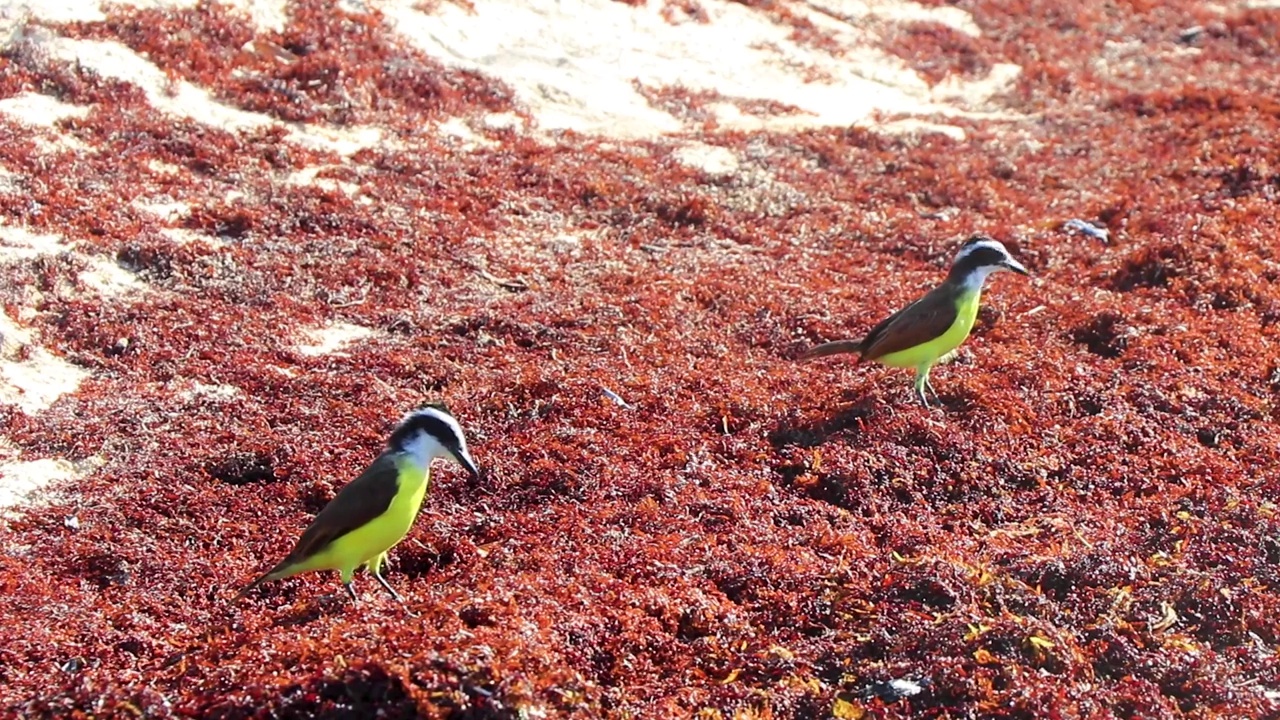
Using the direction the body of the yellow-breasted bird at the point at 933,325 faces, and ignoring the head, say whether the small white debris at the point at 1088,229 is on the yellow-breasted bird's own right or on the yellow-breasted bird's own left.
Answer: on the yellow-breasted bird's own left

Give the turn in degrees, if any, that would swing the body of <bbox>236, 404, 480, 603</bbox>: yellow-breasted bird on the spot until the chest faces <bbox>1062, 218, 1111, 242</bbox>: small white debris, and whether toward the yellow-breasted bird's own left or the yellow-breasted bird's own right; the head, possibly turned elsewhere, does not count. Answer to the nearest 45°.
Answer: approximately 45° to the yellow-breasted bird's own left

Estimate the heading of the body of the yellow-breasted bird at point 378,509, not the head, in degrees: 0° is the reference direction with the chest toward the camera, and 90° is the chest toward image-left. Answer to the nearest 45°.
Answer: approximately 270°

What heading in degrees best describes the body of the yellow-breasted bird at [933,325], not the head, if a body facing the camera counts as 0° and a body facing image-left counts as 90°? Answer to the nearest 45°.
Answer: approximately 270°

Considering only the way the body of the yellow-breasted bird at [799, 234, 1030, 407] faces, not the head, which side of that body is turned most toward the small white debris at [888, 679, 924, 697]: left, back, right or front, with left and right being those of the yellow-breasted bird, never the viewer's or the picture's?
right

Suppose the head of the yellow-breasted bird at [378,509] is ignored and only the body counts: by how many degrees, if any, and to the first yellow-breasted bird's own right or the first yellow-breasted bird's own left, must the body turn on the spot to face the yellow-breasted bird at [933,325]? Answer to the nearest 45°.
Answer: approximately 45° to the first yellow-breasted bird's own left

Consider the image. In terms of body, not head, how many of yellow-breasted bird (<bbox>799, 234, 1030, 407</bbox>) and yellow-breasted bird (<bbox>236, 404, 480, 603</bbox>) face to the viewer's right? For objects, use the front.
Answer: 2

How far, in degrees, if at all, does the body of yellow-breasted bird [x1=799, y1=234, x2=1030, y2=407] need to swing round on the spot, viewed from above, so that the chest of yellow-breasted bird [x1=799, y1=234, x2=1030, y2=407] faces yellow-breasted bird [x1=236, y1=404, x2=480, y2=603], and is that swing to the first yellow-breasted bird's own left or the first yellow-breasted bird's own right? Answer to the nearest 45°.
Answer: approximately 135° to the first yellow-breasted bird's own right
